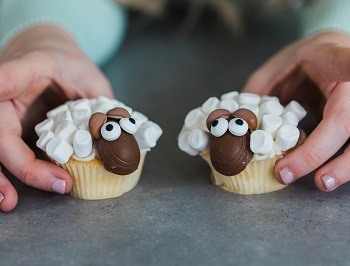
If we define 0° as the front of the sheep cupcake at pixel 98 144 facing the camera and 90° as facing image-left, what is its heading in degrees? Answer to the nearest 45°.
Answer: approximately 315°
